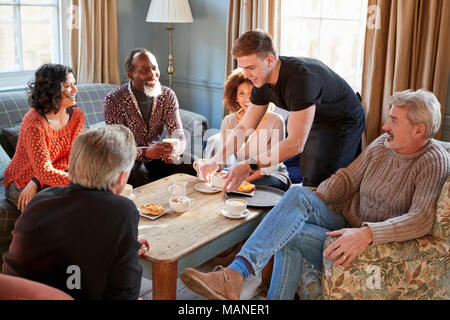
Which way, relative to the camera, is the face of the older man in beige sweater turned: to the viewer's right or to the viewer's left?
to the viewer's left

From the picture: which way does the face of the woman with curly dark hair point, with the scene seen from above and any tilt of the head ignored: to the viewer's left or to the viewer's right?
to the viewer's right

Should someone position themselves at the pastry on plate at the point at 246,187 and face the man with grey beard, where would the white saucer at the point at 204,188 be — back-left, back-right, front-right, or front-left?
front-left

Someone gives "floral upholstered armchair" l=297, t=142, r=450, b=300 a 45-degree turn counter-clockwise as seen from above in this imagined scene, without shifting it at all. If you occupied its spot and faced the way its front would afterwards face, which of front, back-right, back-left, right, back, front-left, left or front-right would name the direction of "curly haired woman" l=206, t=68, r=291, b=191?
right

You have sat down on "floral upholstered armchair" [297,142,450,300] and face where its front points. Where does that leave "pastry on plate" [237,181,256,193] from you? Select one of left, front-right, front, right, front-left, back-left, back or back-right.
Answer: front-right

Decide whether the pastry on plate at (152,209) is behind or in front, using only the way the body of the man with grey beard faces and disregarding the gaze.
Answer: in front

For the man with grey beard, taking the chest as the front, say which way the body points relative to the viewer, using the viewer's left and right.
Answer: facing the viewer and to the right of the viewer

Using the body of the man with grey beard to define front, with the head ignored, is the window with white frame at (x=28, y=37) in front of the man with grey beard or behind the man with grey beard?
behind

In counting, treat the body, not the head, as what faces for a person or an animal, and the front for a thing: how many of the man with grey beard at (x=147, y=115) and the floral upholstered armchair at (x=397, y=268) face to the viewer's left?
1

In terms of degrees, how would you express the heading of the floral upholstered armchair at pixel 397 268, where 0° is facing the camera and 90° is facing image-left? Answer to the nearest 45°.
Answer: approximately 90°

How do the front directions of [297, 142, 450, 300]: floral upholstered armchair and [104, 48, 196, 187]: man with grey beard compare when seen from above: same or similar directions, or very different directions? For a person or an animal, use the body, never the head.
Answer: very different directions

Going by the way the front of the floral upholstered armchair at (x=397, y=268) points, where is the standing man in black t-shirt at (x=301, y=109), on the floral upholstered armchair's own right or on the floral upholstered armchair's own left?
on the floral upholstered armchair's own right
